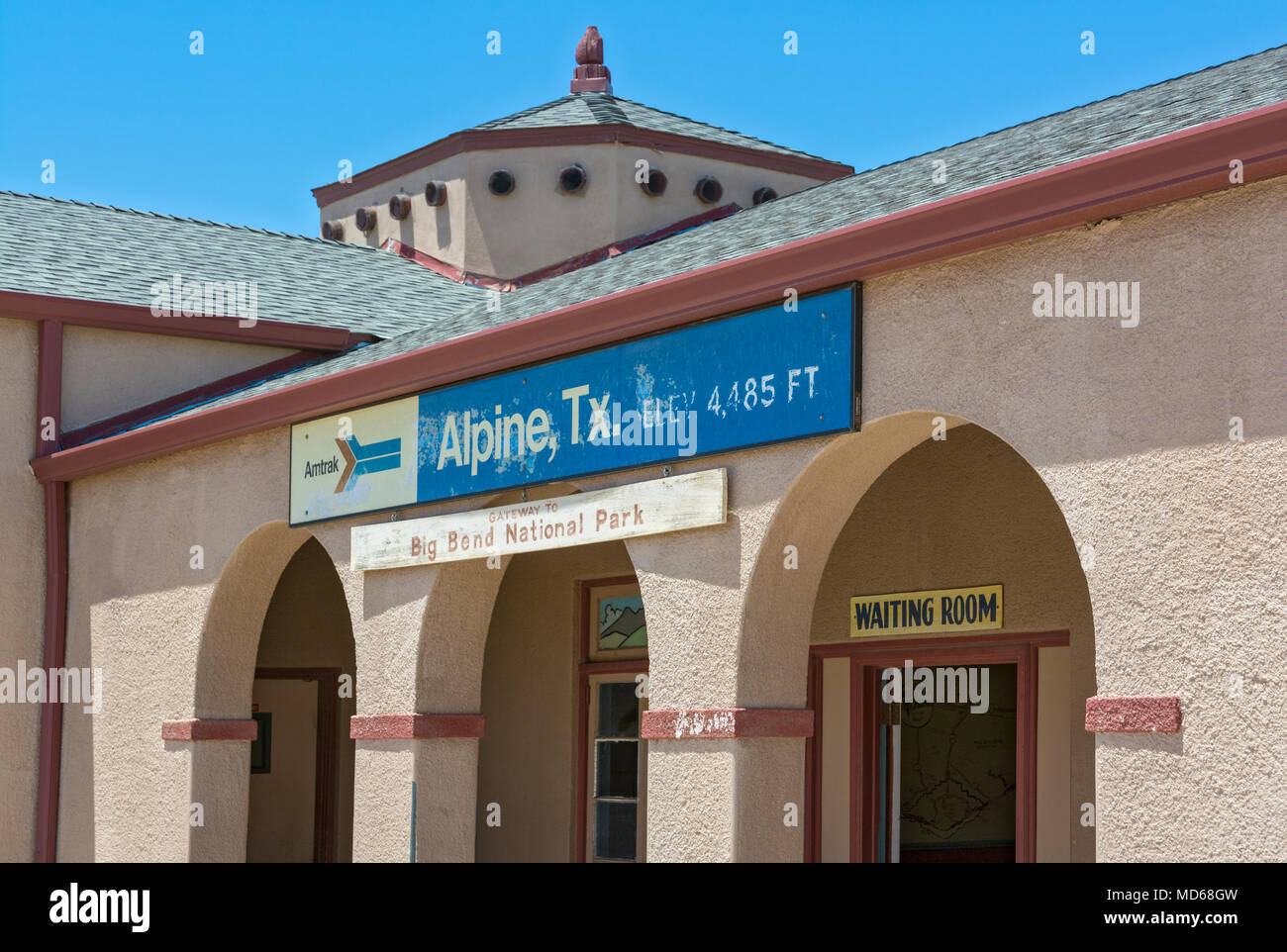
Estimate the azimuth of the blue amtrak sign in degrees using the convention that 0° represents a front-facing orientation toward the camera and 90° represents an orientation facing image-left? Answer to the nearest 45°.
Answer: approximately 45°

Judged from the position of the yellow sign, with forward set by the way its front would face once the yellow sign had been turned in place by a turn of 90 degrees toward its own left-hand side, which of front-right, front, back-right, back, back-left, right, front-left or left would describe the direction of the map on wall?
back-left

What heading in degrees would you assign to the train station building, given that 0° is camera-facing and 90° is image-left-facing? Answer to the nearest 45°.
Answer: approximately 45°
